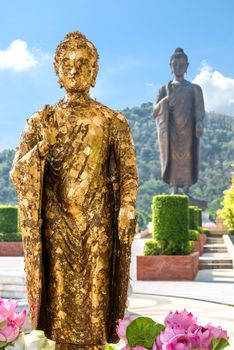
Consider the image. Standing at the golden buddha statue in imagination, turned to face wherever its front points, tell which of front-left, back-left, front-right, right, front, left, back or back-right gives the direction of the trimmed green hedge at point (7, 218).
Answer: back

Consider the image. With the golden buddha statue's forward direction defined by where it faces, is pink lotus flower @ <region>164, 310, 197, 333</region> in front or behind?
in front

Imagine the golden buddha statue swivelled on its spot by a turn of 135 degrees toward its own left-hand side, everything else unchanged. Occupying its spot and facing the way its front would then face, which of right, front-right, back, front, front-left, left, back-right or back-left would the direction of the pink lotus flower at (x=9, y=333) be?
back-right

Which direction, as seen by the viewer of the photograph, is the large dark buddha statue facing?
facing the viewer

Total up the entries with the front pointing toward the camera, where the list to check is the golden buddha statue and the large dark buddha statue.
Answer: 2

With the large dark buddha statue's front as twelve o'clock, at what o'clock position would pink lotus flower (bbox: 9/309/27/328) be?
The pink lotus flower is roughly at 12 o'clock from the large dark buddha statue.

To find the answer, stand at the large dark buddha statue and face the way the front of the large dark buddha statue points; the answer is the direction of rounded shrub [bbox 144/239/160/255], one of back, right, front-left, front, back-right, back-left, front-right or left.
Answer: front

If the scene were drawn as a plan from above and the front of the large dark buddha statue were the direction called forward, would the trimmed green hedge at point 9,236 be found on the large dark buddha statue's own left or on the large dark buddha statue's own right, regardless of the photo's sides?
on the large dark buddha statue's own right

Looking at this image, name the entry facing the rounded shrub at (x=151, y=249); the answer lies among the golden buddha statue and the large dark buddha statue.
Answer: the large dark buddha statue

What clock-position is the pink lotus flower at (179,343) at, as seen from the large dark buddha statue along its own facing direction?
The pink lotus flower is roughly at 12 o'clock from the large dark buddha statue.

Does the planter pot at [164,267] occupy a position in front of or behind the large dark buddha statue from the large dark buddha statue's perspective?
in front

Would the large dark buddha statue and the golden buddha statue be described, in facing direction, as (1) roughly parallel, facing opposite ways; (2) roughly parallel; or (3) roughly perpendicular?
roughly parallel

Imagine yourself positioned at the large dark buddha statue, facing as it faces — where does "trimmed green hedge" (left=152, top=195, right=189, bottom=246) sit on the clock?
The trimmed green hedge is roughly at 12 o'clock from the large dark buddha statue.

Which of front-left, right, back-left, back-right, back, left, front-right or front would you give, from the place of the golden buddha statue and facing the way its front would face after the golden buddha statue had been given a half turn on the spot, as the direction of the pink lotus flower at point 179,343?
back

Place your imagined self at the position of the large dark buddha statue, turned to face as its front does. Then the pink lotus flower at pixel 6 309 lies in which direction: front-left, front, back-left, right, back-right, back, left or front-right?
front

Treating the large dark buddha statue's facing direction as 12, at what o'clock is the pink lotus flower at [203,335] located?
The pink lotus flower is roughly at 12 o'clock from the large dark buddha statue.
